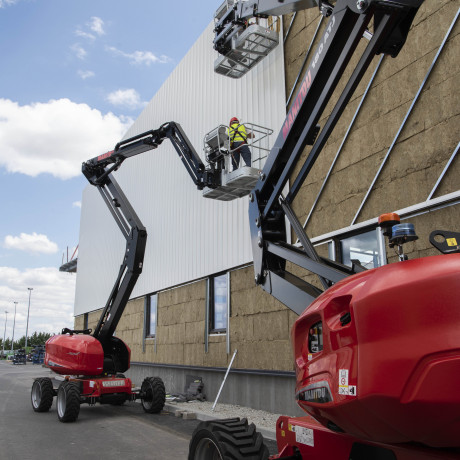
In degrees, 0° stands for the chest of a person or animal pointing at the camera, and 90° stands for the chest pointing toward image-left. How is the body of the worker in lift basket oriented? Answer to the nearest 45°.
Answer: approximately 225°

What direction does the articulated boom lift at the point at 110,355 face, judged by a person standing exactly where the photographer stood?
facing the viewer and to the right of the viewer

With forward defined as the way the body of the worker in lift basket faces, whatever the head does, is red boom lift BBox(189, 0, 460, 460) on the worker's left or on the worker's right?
on the worker's right

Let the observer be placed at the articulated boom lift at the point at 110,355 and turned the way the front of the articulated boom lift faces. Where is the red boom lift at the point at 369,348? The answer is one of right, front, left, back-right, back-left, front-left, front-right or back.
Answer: front-right
